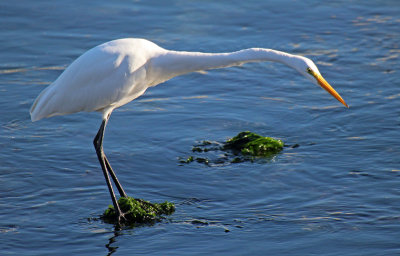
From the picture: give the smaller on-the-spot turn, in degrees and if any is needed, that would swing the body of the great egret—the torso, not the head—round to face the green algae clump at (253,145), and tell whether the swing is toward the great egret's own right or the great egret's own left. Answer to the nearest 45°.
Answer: approximately 45° to the great egret's own left

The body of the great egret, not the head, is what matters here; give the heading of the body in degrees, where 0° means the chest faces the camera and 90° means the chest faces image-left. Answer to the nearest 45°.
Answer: approximately 270°
